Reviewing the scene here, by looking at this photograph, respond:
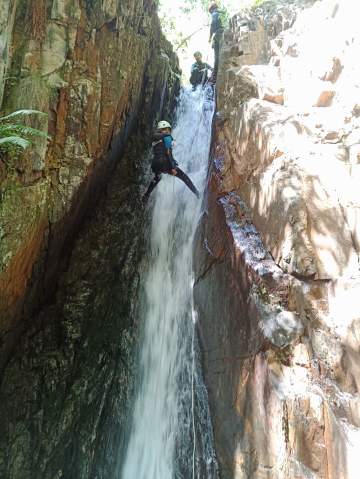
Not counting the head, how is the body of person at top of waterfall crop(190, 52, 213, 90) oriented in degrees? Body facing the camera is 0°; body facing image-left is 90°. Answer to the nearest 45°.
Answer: approximately 0°
